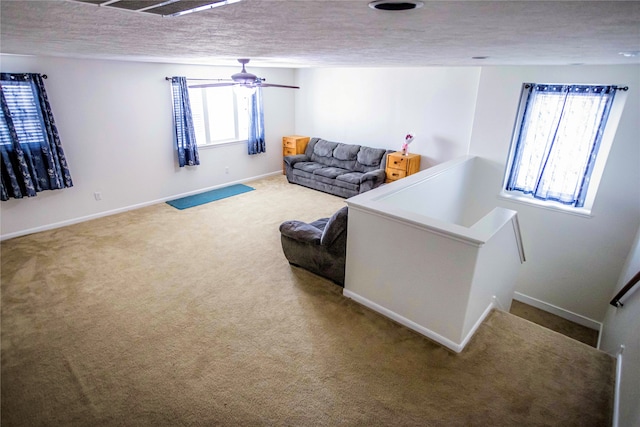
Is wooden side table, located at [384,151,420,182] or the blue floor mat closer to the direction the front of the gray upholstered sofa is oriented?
the blue floor mat

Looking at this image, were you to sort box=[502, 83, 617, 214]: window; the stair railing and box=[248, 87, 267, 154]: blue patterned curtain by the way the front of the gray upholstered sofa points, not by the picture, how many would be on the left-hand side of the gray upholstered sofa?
2

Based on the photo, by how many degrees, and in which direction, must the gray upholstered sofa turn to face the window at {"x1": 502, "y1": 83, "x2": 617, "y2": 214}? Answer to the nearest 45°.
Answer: approximately 90° to its left

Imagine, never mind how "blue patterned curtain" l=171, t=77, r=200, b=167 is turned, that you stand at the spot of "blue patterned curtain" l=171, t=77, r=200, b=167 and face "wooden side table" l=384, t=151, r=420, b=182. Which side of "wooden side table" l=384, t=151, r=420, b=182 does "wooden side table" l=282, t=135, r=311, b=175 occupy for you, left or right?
left

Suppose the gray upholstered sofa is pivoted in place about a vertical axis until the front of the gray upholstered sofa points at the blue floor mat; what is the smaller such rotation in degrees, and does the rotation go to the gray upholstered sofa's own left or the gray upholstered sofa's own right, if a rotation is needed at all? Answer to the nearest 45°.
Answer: approximately 45° to the gray upholstered sofa's own right

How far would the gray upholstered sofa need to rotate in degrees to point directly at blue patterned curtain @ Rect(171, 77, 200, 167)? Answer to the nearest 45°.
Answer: approximately 45° to its right

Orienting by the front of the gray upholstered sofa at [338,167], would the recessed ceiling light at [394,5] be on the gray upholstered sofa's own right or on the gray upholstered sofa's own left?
on the gray upholstered sofa's own left

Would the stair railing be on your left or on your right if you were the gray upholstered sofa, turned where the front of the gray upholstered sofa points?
on your left

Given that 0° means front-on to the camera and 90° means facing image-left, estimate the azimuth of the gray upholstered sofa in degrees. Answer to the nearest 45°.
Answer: approximately 45°

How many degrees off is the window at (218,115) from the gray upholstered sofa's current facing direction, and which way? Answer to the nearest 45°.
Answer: approximately 45° to its right

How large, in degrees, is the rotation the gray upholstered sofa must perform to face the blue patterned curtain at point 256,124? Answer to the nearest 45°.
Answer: approximately 45° to its right
